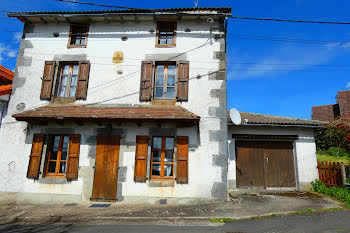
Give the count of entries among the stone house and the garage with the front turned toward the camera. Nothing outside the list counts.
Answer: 2

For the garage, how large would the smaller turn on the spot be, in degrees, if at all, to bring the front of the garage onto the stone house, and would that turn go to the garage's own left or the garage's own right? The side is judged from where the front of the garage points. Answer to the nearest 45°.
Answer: approximately 45° to the garage's own right

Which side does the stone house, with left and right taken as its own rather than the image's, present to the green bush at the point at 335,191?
left

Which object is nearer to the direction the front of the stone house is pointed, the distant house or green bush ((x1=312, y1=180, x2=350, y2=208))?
the green bush

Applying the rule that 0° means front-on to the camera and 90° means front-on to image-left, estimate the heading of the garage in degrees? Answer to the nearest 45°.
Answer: approximately 0°

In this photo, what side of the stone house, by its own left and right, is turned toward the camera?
front

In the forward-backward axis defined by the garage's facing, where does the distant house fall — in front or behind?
behind

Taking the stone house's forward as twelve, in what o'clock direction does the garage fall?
The garage is roughly at 9 o'clock from the stone house.
